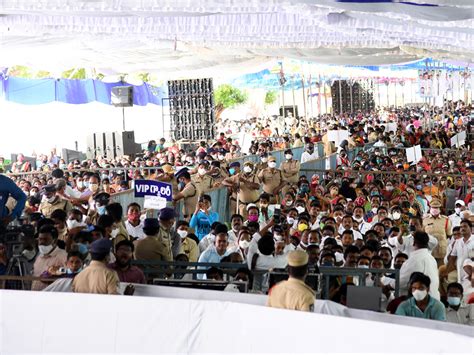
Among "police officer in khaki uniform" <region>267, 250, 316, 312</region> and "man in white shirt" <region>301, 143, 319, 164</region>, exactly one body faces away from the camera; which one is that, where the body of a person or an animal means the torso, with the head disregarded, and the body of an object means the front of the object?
the police officer in khaki uniform

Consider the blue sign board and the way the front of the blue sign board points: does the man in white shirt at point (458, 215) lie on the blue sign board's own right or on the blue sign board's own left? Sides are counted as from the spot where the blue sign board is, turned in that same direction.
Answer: on the blue sign board's own left

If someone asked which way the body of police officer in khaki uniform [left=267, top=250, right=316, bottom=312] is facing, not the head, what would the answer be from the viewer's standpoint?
away from the camera

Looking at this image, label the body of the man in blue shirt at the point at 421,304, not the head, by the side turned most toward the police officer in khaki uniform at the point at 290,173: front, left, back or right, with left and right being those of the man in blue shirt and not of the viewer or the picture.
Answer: back

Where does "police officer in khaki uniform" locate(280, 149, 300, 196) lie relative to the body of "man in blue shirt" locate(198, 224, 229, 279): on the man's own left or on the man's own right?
on the man's own left

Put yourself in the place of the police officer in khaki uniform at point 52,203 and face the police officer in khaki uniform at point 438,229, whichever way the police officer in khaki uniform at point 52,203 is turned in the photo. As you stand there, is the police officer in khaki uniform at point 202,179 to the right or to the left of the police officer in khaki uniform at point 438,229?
left

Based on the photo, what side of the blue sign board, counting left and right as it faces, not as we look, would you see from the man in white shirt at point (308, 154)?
back

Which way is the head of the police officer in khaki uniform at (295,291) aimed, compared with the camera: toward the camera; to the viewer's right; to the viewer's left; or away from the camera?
away from the camera

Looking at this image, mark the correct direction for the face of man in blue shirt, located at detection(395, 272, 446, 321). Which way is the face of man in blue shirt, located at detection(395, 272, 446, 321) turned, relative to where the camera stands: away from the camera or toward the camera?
toward the camera

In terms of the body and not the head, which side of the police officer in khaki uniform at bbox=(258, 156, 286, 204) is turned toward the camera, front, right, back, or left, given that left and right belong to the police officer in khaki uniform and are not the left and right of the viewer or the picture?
front

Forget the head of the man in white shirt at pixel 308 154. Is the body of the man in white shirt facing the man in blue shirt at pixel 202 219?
yes

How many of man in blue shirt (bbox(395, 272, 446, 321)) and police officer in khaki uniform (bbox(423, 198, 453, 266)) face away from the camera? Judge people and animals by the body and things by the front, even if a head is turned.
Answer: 0

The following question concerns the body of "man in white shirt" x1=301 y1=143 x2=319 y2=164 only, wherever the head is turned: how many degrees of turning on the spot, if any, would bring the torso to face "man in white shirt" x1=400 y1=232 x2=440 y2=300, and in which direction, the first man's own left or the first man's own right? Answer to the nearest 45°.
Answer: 0° — they already face them

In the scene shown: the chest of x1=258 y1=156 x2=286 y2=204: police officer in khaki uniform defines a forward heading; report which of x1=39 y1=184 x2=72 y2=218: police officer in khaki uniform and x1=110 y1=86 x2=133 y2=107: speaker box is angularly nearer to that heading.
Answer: the police officer in khaki uniform
